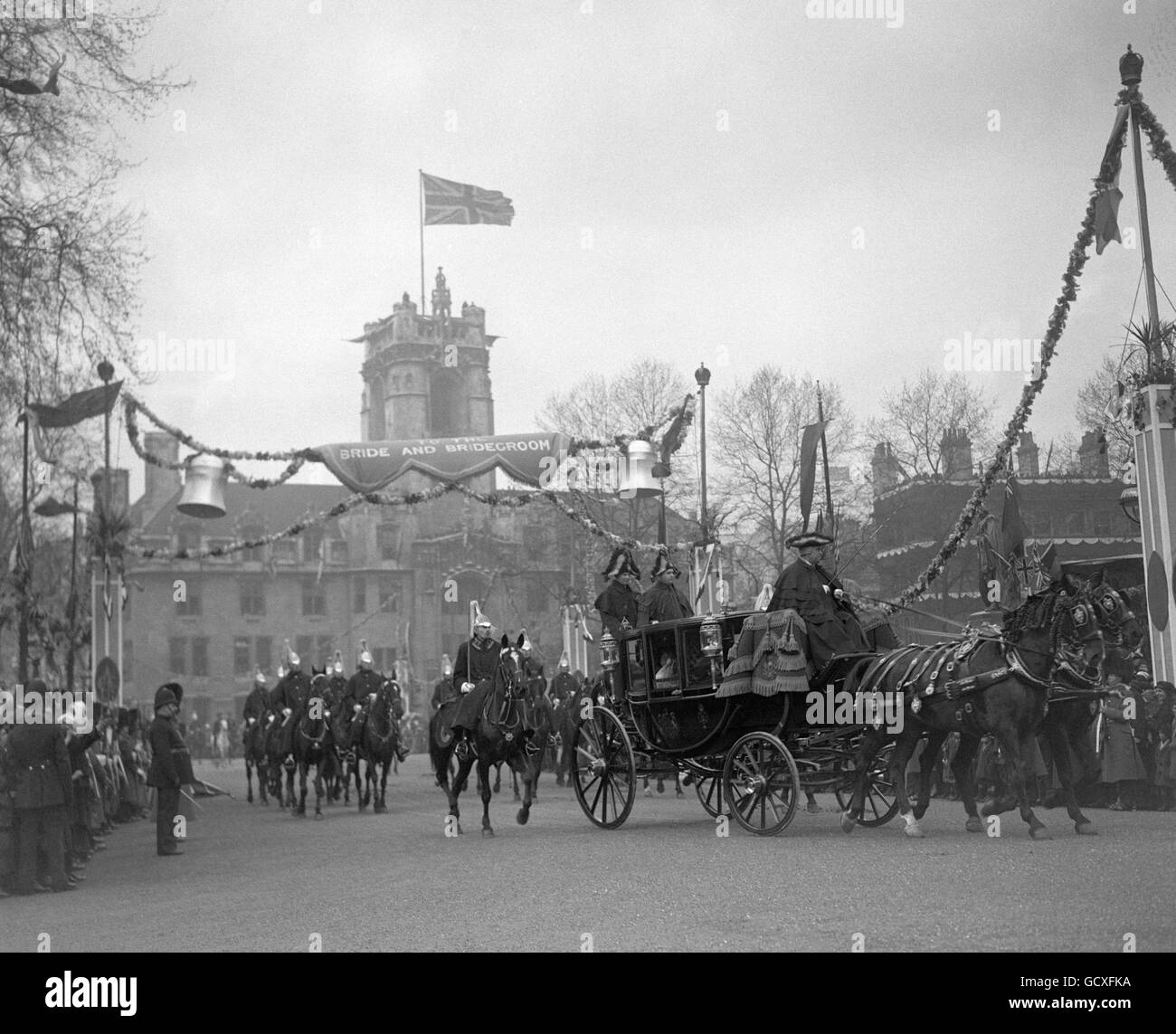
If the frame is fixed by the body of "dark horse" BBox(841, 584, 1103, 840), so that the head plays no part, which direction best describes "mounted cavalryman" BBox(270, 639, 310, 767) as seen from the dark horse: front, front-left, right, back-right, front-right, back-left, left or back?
back-left

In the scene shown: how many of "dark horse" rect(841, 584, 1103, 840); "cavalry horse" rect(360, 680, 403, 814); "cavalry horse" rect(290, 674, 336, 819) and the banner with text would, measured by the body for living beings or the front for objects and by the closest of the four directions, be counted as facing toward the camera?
3

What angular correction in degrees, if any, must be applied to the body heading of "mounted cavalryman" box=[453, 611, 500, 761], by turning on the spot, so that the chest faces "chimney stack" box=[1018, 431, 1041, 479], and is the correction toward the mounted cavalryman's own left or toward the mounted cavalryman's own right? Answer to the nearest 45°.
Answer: approximately 90° to the mounted cavalryman's own left

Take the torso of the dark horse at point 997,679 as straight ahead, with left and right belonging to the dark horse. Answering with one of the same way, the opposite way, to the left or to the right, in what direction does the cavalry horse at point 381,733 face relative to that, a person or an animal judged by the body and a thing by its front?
to the right

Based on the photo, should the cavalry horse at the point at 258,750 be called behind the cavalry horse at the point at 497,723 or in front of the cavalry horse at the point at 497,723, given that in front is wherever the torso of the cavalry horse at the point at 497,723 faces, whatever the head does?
behind

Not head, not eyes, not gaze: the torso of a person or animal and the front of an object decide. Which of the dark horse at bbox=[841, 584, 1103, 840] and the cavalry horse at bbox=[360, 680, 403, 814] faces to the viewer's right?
the dark horse

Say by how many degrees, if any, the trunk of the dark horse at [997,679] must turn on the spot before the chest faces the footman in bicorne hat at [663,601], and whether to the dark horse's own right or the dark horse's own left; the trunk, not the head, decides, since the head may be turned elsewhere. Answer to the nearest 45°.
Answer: approximately 135° to the dark horse's own left

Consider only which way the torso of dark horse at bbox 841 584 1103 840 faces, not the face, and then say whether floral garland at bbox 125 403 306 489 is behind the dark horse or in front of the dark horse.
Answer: behind

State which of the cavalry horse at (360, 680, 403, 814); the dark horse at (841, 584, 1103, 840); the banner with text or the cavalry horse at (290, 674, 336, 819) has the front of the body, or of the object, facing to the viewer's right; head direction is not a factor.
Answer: the dark horse
